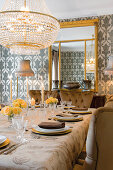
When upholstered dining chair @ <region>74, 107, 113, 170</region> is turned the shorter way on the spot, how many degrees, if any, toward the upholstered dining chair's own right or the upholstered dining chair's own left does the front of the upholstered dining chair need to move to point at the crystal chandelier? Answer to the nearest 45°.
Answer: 0° — it already faces it

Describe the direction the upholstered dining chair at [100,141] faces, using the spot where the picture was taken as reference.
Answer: facing away from the viewer and to the left of the viewer
